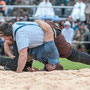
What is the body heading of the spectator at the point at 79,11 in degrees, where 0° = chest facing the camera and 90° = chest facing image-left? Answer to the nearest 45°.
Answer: approximately 0°

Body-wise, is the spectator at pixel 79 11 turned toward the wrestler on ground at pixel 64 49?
yes

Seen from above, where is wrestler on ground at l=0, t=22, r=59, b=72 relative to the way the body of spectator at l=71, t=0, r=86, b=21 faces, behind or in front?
in front

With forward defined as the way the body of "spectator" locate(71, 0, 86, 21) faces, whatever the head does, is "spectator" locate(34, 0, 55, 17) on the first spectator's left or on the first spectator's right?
on the first spectator's right

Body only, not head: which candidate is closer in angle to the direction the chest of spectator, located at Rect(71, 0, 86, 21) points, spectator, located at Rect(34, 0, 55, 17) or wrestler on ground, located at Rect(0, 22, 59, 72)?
the wrestler on ground
